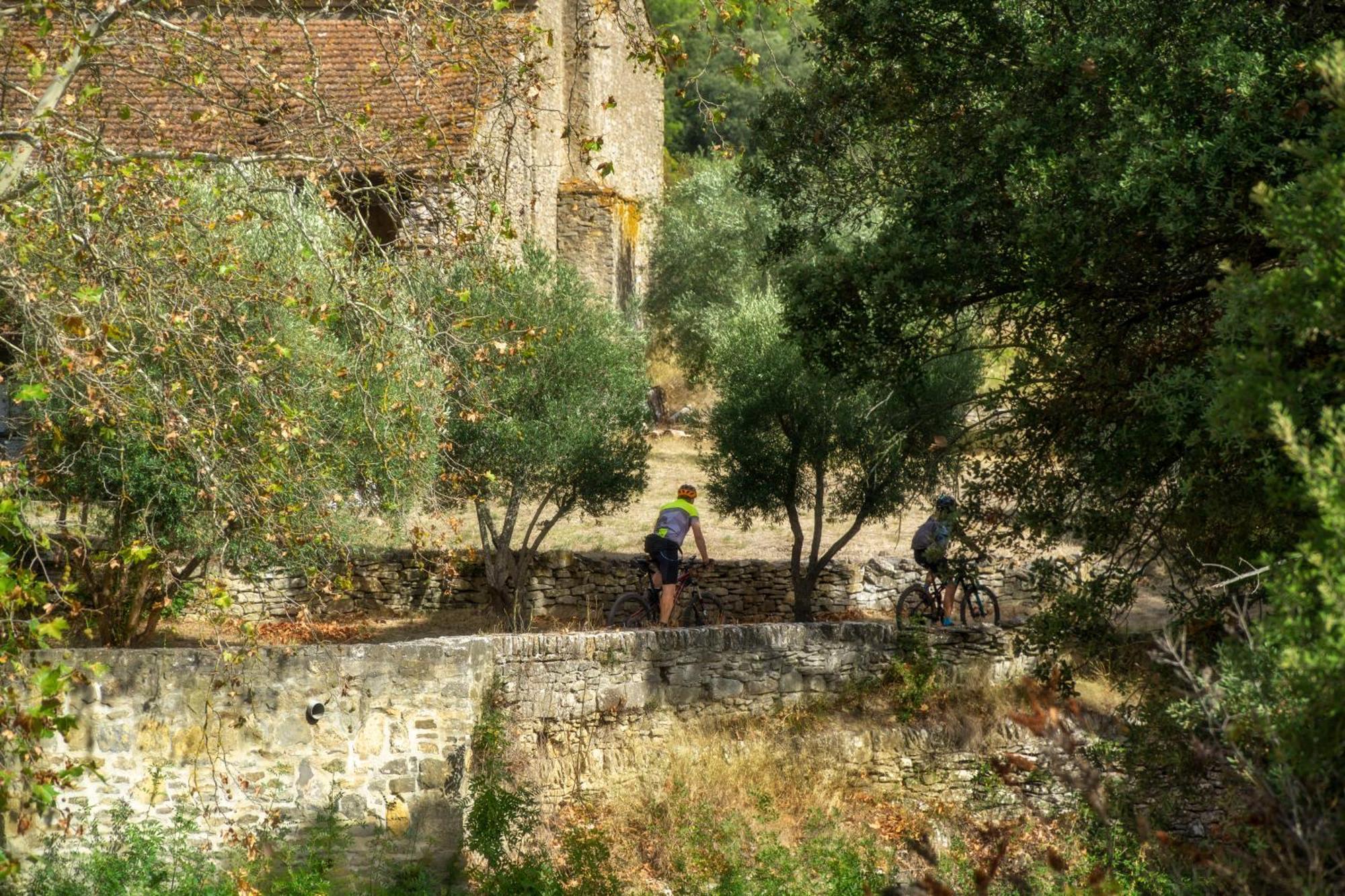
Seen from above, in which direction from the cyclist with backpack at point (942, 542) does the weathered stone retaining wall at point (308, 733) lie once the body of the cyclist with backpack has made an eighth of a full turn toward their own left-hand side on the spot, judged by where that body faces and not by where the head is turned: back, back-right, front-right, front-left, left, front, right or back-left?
back

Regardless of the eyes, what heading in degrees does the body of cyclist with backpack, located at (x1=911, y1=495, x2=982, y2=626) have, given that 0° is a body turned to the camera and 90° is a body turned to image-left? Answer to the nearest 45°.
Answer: approximately 270°

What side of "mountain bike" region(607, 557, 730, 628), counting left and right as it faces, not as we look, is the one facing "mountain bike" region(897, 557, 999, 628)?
front

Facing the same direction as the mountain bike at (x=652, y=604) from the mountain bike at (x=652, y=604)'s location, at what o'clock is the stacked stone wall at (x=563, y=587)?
The stacked stone wall is roughly at 8 o'clock from the mountain bike.

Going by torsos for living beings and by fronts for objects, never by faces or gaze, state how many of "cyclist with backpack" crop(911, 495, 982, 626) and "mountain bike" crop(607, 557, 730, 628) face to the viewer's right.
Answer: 2

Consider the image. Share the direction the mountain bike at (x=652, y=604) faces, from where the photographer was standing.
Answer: facing to the right of the viewer

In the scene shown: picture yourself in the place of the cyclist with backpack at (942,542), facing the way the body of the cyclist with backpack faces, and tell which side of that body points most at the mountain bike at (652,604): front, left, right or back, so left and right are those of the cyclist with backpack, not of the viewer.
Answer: back
